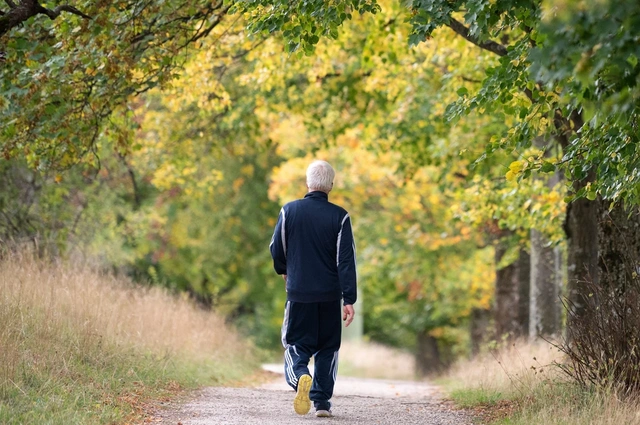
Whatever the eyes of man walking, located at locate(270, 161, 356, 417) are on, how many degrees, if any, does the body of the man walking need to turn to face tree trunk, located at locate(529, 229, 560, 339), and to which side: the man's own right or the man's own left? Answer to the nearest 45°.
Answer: approximately 45° to the man's own right

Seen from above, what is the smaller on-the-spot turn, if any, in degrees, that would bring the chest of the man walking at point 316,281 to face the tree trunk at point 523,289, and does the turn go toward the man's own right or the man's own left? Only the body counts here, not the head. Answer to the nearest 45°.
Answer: approximately 45° to the man's own right

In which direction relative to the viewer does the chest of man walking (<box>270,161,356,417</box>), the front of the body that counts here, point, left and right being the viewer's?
facing away from the viewer

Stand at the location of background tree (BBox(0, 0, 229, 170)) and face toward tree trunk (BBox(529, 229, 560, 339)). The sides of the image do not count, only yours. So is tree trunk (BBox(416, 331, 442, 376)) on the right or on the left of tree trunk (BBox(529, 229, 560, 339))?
left
